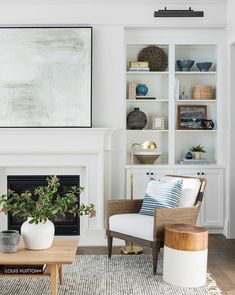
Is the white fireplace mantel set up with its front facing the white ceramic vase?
yes

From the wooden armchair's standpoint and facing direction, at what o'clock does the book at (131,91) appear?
The book is roughly at 4 o'clock from the wooden armchair.

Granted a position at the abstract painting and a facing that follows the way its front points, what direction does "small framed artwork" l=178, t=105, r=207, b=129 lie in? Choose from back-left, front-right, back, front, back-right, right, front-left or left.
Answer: left

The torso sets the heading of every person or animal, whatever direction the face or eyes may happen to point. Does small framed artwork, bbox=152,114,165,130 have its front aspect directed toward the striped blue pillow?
yes

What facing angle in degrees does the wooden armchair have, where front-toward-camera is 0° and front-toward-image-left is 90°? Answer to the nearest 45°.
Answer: approximately 45°
